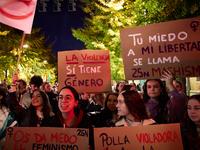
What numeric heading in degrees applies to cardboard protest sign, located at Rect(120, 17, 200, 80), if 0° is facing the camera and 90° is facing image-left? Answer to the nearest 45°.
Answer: approximately 0°

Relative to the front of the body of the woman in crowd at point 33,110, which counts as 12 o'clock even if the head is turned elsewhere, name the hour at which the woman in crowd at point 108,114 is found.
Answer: the woman in crowd at point 108,114 is roughly at 8 o'clock from the woman in crowd at point 33,110.

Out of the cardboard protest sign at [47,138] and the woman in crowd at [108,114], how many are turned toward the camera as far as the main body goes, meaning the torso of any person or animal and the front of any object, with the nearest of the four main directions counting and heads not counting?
2

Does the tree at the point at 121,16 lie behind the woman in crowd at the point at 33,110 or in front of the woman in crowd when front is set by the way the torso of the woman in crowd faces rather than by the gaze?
behind

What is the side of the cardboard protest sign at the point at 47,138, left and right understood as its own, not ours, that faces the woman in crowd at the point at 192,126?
left

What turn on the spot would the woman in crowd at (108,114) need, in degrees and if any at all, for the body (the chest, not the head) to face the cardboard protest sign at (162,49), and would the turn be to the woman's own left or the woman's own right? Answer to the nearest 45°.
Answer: approximately 45° to the woman's own left

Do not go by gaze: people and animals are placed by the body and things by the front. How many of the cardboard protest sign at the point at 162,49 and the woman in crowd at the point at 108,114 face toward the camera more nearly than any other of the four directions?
2

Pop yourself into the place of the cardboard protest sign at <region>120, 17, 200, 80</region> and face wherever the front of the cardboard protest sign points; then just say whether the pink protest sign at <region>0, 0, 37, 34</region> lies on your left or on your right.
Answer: on your right

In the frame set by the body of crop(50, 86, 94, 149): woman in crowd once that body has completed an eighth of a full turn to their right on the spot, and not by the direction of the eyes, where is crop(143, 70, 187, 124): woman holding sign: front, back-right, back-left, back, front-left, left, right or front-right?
back

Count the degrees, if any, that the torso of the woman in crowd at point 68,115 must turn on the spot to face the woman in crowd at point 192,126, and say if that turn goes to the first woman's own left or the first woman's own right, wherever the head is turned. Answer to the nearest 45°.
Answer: approximately 135° to the first woman's own left

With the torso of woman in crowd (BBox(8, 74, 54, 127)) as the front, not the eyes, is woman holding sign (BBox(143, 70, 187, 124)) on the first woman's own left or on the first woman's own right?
on the first woman's own left

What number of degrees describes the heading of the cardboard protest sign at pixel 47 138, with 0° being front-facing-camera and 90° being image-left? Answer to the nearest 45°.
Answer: approximately 0°
